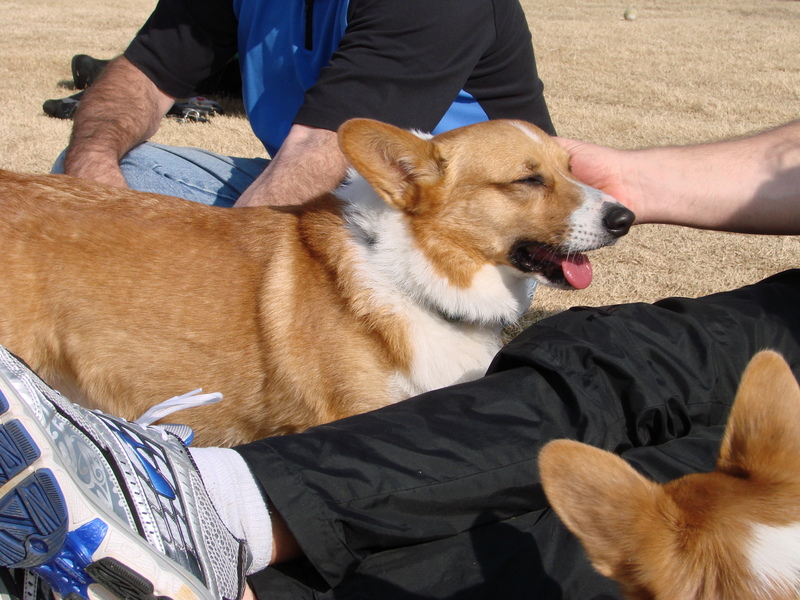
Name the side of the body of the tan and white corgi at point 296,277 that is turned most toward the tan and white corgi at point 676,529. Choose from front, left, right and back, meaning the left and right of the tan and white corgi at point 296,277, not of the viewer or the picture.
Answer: right

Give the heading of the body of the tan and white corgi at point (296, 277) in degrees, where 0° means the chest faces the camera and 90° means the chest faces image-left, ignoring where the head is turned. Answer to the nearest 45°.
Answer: approximately 270°
